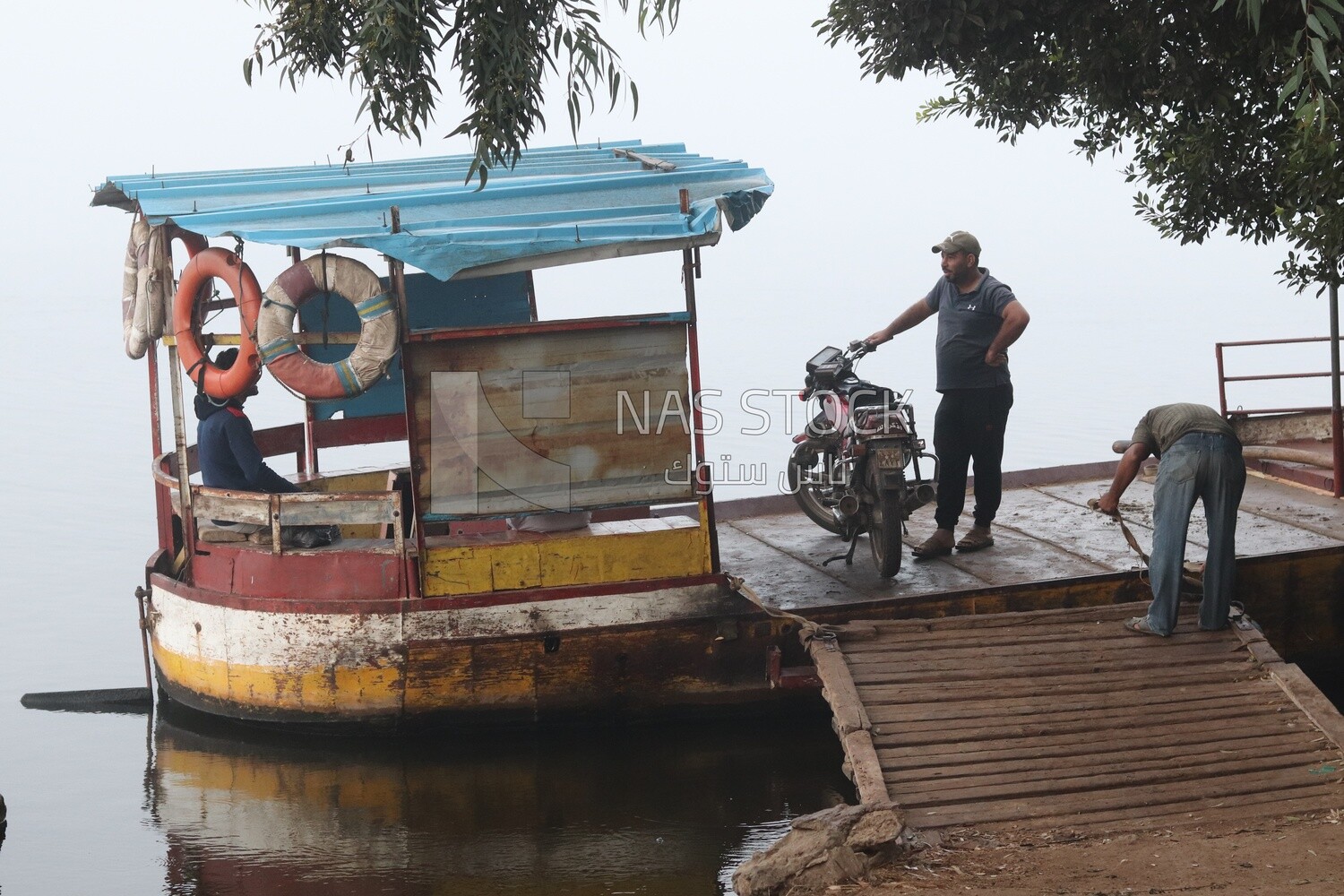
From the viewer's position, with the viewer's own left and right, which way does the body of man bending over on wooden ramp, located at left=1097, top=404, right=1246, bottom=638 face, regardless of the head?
facing away from the viewer and to the left of the viewer

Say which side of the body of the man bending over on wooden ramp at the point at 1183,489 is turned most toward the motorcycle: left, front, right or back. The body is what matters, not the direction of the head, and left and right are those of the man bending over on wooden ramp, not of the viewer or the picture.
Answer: front

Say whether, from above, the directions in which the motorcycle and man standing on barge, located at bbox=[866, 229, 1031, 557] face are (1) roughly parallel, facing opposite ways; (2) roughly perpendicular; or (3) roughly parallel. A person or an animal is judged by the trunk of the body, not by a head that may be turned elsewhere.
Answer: roughly perpendicular

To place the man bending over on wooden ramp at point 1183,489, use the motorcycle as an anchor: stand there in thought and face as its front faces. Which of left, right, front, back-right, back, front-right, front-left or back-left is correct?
back

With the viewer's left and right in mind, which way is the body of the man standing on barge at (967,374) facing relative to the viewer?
facing the viewer and to the left of the viewer

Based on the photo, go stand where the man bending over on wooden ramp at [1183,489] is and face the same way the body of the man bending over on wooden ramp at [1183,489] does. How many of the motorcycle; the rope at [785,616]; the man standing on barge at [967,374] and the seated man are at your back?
0

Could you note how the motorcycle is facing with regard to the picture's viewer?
facing away from the viewer and to the left of the viewer

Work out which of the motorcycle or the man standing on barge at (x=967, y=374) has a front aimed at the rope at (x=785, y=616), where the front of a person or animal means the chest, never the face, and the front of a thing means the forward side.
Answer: the man standing on barge

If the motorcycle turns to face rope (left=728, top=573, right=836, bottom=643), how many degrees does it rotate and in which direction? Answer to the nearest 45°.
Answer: approximately 135° to its left

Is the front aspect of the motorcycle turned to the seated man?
no

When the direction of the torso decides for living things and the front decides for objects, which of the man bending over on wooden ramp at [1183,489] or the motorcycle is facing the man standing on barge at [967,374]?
the man bending over on wooden ramp at [1183,489]

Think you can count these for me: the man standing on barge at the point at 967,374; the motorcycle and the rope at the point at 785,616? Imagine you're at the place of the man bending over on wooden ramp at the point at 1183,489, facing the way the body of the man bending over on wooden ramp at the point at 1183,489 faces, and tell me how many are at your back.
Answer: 0
